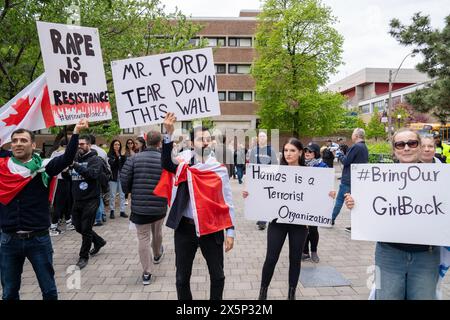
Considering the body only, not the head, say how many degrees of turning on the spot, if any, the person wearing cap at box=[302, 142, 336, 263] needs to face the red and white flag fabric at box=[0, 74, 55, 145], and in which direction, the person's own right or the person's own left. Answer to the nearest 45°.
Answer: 0° — they already face it

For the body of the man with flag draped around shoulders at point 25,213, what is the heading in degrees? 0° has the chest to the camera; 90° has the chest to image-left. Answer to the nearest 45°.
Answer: approximately 0°

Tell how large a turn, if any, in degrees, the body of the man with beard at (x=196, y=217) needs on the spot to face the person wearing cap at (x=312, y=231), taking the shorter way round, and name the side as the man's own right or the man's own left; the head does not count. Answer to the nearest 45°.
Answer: approximately 135° to the man's own left

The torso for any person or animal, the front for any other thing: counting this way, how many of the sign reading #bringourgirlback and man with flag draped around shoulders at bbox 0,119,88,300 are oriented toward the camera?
2

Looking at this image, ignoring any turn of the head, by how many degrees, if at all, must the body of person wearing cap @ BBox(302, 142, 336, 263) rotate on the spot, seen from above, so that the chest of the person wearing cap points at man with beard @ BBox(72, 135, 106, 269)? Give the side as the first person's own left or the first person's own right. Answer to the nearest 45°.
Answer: approximately 45° to the first person's own right

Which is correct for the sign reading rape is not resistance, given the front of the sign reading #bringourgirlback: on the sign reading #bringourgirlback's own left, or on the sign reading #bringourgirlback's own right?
on the sign reading #bringourgirlback's own right

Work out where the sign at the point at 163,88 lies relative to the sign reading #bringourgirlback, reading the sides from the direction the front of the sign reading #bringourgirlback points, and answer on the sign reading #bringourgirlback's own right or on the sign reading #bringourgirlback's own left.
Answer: on the sign reading #bringourgirlback's own right

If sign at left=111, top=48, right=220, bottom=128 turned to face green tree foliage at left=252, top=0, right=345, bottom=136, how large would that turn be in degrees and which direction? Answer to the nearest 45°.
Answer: approximately 135° to its left

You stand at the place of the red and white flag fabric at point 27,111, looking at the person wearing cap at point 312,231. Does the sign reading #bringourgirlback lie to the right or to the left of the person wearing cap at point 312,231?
right

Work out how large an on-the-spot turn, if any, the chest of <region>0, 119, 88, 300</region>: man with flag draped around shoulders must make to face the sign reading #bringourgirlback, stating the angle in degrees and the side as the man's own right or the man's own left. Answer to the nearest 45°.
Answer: approximately 45° to the man's own left
